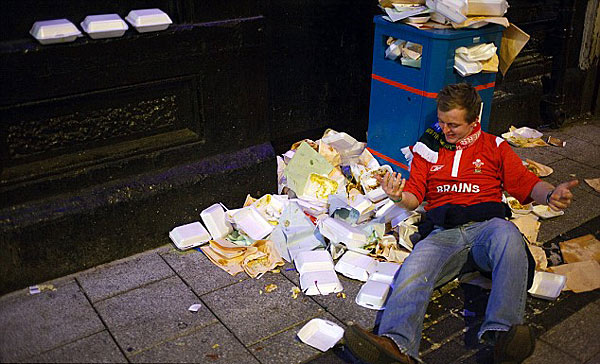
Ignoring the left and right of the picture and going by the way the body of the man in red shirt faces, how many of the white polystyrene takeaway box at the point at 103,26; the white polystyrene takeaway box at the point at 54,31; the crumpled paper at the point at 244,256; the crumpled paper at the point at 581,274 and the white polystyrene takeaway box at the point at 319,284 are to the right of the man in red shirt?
4

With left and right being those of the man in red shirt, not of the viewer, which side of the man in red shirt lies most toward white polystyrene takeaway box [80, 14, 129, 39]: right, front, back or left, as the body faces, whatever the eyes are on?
right

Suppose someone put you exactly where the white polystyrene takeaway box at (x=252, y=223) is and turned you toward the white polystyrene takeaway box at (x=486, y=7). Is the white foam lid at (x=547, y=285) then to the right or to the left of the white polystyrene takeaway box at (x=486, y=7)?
right

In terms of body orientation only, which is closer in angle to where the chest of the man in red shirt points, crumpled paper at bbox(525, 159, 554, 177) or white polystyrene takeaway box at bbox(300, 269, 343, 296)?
the white polystyrene takeaway box

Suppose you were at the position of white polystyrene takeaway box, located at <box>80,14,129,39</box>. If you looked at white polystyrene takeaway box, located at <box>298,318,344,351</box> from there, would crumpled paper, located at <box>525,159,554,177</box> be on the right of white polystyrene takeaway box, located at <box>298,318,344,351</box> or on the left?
left

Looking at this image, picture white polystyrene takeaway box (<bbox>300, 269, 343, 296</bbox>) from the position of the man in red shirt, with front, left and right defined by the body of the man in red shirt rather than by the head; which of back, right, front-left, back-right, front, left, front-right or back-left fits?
right

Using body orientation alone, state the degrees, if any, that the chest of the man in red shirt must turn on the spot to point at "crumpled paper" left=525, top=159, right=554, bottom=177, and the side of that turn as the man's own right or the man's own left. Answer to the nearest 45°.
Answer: approximately 180°

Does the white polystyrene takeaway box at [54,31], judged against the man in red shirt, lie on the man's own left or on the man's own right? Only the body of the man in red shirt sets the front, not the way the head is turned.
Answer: on the man's own right

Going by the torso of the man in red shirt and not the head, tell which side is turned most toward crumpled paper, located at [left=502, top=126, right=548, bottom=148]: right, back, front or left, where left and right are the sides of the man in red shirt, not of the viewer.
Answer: back

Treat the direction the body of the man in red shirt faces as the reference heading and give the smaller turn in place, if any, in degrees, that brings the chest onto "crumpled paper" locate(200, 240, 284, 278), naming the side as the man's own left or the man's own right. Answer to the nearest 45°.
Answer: approximately 90° to the man's own right

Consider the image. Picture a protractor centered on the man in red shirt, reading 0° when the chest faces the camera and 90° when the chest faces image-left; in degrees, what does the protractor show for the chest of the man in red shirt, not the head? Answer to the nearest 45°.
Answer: approximately 0°

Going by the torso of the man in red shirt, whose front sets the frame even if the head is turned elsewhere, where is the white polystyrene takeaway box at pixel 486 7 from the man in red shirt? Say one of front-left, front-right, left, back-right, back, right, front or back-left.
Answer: back
